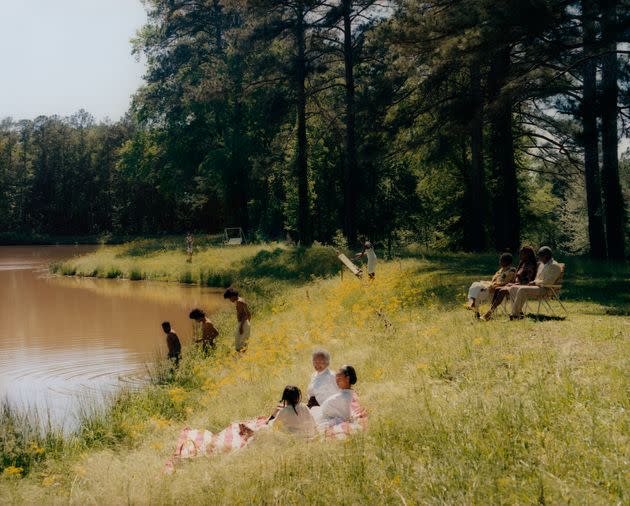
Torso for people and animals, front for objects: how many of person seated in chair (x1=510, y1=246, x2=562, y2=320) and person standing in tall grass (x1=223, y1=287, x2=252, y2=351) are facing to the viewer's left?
2

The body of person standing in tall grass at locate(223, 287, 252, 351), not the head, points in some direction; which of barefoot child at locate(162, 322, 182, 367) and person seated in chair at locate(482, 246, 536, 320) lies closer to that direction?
the barefoot child

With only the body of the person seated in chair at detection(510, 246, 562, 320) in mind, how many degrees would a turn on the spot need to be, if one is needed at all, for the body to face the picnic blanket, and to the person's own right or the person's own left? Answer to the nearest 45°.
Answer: approximately 45° to the person's own left

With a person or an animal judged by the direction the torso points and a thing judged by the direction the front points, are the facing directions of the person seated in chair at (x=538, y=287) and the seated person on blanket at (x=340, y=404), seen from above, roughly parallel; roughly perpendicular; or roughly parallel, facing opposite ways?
roughly parallel

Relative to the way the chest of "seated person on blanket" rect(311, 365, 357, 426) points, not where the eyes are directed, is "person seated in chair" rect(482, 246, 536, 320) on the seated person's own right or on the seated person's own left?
on the seated person's own right

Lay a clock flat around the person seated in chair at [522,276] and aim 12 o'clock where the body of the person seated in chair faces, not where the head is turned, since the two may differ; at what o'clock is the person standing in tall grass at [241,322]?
The person standing in tall grass is roughly at 12 o'clock from the person seated in chair.

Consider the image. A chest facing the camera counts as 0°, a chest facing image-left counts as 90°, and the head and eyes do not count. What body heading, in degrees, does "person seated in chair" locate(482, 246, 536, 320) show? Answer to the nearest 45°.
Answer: approximately 90°

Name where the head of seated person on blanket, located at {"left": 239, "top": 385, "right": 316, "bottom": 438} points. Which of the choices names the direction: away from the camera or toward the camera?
away from the camera

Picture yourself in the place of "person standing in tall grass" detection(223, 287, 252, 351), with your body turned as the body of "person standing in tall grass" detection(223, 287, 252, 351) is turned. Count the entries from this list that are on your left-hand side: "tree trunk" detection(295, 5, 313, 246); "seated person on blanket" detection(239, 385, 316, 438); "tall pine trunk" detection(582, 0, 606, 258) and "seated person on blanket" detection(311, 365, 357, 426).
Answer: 2

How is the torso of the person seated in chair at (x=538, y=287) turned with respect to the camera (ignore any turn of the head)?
to the viewer's left

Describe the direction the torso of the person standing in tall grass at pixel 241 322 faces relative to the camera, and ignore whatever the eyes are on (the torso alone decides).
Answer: to the viewer's left

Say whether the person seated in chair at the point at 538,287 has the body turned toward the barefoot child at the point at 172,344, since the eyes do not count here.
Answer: yes
